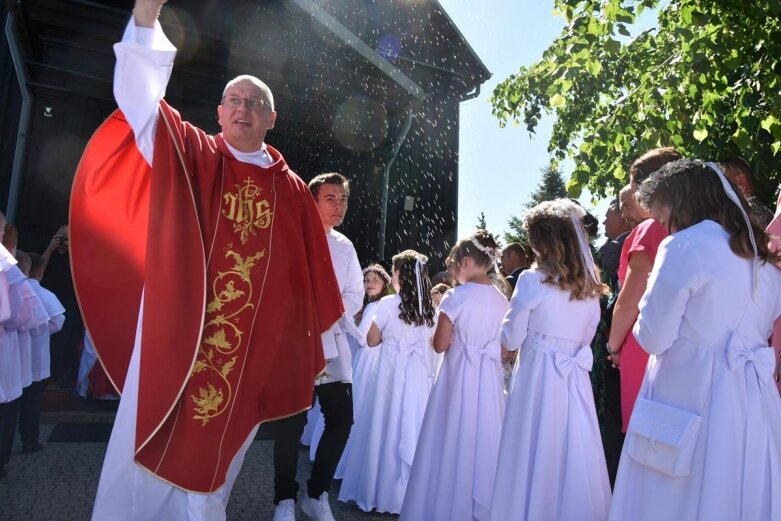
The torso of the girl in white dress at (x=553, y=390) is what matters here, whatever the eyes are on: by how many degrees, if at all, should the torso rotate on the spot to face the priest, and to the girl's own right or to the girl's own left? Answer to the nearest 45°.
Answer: approximately 90° to the girl's own left

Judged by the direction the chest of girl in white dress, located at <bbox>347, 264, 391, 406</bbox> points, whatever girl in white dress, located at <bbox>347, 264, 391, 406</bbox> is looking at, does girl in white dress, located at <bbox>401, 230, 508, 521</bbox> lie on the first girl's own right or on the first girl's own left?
on the first girl's own left

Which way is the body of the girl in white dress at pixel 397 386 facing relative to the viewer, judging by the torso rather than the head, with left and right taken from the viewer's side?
facing away from the viewer and to the left of the viewer

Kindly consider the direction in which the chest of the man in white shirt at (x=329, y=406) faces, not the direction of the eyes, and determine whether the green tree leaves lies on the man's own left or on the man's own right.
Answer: on the man's own left

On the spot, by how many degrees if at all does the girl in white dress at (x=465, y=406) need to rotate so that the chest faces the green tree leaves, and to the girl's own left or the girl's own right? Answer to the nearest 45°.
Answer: approximately 90° to the girl's own right

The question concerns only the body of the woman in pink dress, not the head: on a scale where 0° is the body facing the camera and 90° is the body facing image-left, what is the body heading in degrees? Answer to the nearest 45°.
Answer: approximately 90°

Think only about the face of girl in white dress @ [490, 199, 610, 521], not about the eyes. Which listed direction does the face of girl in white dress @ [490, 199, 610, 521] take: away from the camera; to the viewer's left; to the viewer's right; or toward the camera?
away from the camera

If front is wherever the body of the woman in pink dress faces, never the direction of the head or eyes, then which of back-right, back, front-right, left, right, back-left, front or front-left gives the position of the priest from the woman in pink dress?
front-left

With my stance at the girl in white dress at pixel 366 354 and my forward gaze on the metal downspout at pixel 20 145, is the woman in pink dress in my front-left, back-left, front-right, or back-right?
back-left
